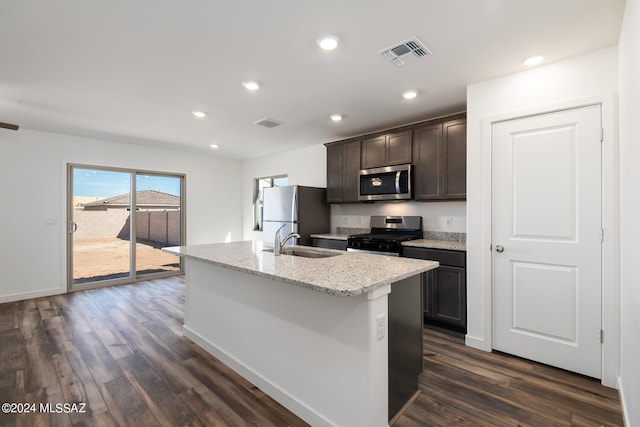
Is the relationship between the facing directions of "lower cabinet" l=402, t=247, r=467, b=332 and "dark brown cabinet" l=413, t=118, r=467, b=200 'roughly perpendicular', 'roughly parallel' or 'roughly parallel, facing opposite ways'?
roughly parallel

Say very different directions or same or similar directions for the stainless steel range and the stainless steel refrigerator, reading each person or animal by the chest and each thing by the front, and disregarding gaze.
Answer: same or similar directions

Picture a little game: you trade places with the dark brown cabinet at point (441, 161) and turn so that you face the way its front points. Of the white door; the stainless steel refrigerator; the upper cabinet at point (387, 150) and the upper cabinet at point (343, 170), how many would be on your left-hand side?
1

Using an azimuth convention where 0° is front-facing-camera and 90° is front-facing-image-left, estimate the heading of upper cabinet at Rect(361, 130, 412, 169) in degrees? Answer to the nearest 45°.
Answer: approximately 45°

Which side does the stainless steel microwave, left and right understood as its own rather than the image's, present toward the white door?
left

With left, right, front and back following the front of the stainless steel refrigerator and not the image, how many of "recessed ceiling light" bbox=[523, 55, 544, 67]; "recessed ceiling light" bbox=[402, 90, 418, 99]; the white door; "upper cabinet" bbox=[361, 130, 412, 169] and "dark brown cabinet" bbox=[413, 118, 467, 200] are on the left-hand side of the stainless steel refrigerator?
5

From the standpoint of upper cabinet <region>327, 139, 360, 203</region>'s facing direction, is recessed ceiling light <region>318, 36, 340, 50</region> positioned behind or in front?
in front

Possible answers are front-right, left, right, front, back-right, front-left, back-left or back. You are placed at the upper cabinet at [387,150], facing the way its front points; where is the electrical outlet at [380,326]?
front-left

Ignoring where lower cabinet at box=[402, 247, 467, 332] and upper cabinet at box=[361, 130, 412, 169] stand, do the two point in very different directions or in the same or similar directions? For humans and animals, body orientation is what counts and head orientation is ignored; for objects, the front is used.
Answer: same or similar directions

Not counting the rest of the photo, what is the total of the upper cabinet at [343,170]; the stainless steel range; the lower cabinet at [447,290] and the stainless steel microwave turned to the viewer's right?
0

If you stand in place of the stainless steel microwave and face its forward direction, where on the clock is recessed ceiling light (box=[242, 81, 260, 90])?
The recessed ceiling light is roughly at 12 o'clock from the stainless steel microwave.

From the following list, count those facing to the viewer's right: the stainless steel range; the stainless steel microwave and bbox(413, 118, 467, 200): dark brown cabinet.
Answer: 0

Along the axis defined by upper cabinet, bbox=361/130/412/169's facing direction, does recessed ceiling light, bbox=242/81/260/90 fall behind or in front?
in front

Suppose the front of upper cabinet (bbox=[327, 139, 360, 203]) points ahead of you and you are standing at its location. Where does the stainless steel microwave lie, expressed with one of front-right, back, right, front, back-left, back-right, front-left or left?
left

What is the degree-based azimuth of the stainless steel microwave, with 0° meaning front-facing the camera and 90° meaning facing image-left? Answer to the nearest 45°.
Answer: approximately 45°
